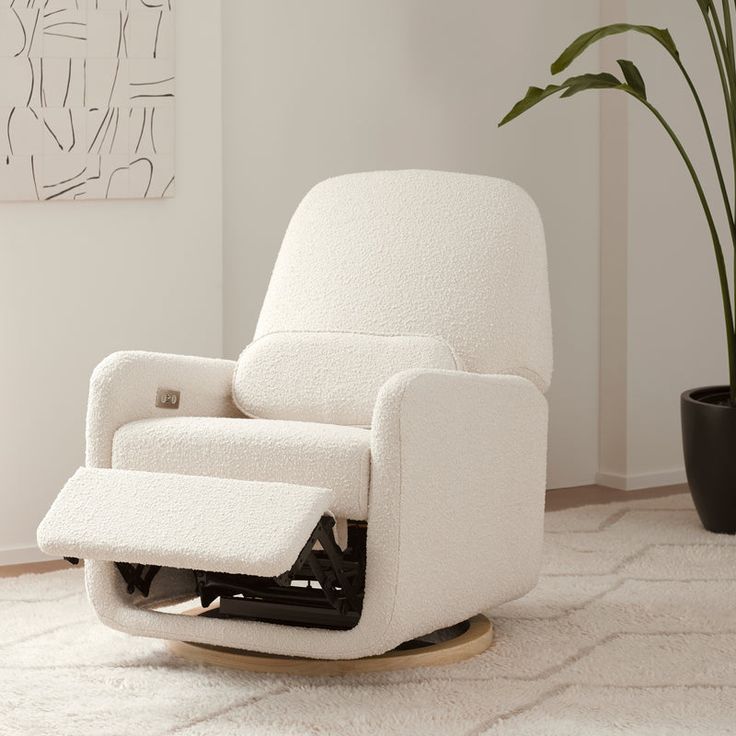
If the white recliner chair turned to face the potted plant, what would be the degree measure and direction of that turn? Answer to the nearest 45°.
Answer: approximately 180°

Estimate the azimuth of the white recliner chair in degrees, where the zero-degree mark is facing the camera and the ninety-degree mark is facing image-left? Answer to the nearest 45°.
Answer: approximately 45°

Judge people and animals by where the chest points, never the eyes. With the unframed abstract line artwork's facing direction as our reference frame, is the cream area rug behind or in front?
in front

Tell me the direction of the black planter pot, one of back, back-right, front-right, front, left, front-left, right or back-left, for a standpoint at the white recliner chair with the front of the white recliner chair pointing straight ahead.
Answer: back

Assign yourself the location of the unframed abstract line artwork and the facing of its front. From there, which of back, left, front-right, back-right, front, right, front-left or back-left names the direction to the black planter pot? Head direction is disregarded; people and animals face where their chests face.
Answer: left

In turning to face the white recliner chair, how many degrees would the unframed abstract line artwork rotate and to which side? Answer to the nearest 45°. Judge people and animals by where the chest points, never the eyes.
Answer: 0° — it already faces it

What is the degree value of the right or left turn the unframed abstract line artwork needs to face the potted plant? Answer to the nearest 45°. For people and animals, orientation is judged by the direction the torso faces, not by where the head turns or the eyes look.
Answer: approximately 90° to its left

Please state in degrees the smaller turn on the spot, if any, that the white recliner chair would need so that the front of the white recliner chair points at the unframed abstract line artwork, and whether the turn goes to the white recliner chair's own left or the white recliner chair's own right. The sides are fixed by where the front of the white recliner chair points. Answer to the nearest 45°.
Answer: approximately 90° to the white recliner chair's own right

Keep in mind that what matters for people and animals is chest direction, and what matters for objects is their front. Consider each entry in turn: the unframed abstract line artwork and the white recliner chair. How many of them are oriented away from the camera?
0

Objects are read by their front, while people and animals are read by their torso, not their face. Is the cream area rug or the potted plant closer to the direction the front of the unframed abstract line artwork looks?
the cream area rug
